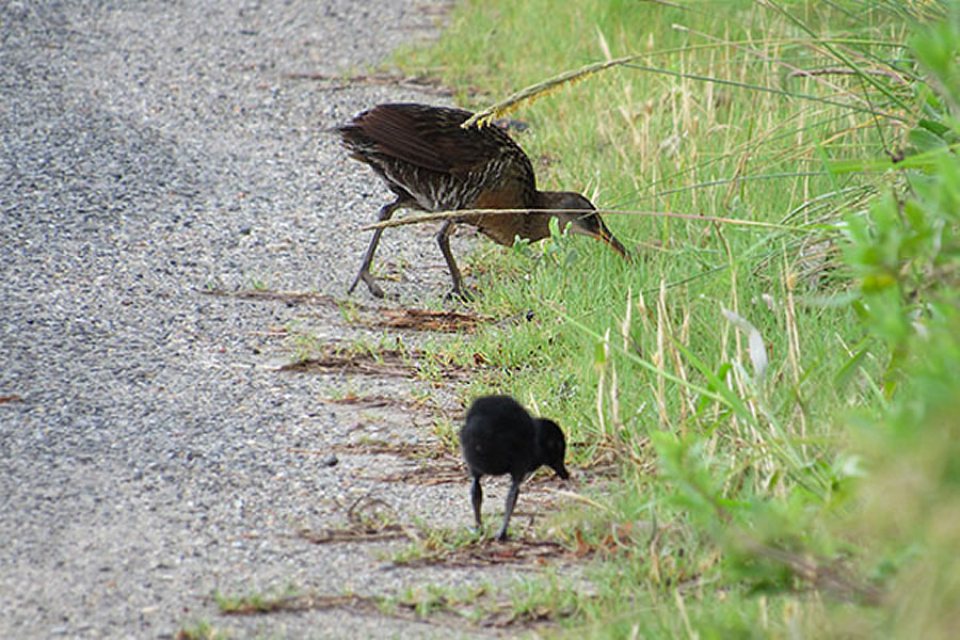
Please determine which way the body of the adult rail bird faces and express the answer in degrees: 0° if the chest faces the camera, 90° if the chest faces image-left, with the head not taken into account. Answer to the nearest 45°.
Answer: approximately 270°

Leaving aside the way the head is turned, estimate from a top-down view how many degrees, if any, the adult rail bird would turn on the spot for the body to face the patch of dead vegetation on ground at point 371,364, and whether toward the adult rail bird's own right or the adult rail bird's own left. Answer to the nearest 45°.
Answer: approximately 90° to the adult rail bird's own right

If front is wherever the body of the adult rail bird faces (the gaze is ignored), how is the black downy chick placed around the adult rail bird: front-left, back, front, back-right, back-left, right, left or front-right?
right
